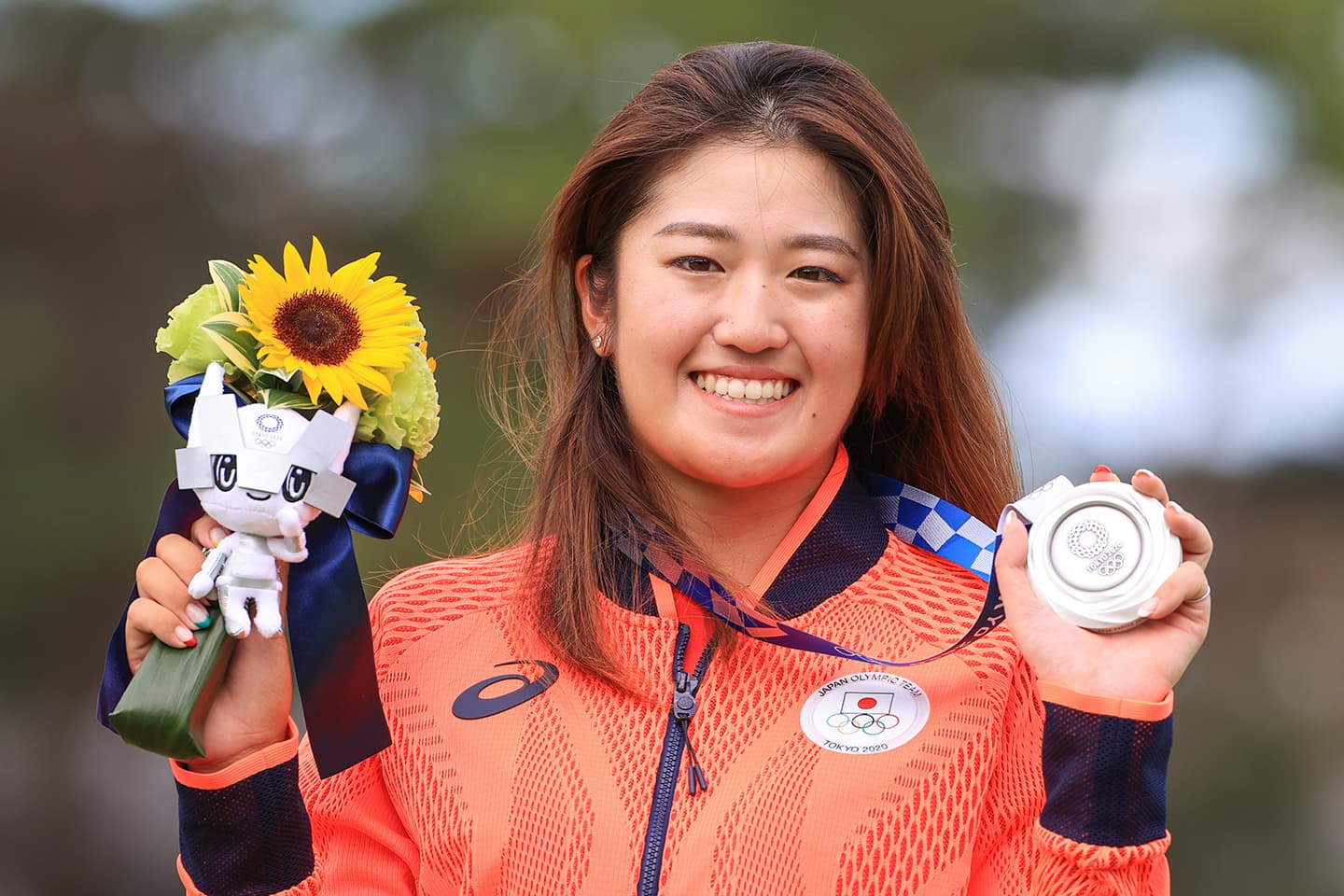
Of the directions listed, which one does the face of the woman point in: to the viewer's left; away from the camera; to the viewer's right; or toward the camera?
toward the camera

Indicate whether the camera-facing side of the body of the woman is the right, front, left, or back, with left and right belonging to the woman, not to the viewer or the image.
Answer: front
